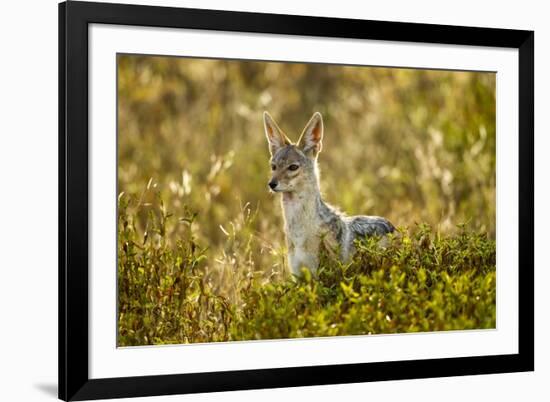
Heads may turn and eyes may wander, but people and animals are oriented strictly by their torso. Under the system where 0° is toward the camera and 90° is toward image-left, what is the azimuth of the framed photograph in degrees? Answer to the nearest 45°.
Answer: approximately 315°
